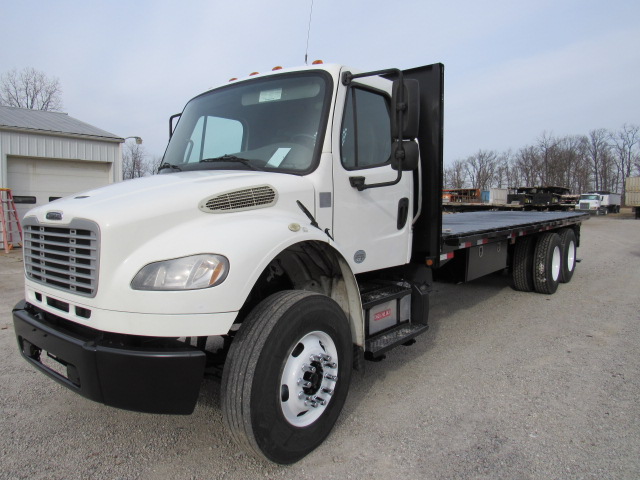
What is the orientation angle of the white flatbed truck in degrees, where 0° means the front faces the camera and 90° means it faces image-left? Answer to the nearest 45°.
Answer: approximately 45°

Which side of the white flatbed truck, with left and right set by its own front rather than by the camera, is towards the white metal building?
right

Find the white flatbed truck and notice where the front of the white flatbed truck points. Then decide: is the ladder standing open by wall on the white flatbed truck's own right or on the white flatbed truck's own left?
on the white flatbed truck's own right
